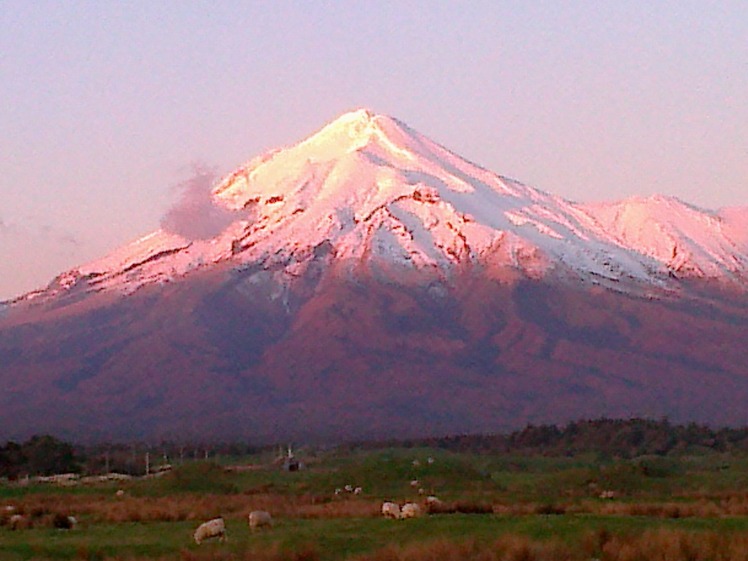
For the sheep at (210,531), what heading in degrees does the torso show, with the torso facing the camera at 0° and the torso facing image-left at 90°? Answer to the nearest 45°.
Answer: approximately 90°

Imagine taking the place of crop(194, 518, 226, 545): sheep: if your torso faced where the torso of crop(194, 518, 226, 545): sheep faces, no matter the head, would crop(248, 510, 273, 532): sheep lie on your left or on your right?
on your right

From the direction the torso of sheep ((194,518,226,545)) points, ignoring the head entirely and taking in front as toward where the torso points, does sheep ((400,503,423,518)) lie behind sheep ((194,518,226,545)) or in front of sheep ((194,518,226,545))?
behind

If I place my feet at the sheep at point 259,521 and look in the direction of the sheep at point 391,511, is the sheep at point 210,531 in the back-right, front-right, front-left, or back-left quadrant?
back-right
